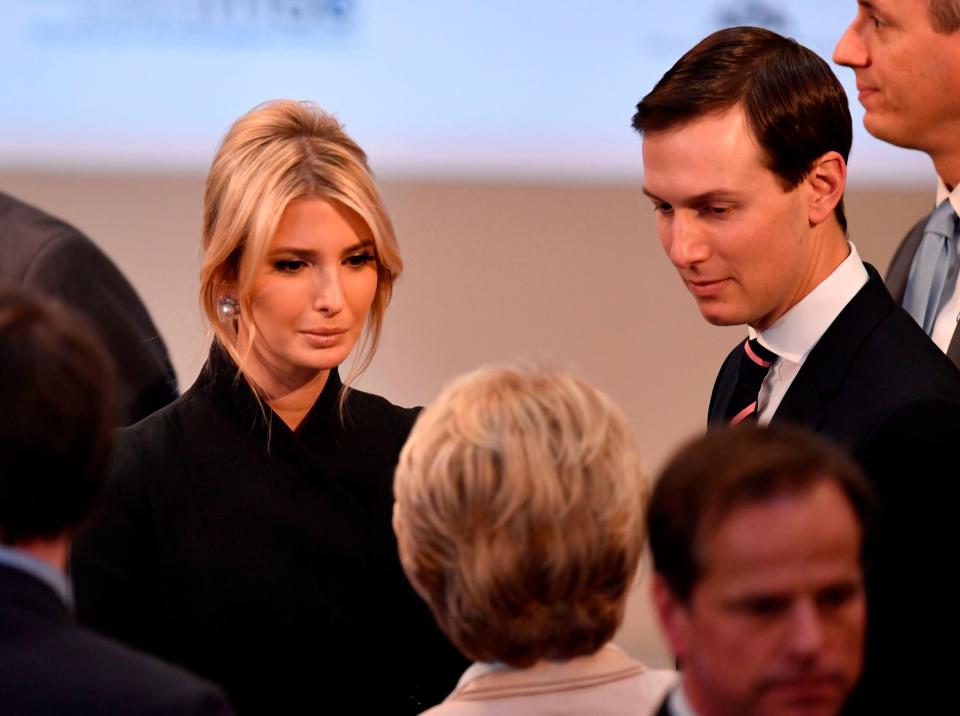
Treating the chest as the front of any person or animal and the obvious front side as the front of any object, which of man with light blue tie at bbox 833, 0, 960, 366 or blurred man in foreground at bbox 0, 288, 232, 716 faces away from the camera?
the blurred man in foreground

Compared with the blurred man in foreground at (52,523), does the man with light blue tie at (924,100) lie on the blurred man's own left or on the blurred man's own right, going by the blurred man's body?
on the blurred man's own right

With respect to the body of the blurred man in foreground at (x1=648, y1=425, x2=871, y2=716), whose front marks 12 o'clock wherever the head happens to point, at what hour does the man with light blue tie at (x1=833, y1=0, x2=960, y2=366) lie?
The man with light blue tie is roughly at 8 o'clock from the blurred man in foreground.

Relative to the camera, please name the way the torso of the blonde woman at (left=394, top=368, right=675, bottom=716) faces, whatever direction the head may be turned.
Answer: away from the camera

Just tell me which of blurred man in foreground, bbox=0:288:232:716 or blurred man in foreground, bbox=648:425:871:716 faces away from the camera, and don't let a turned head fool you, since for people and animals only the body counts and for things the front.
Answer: blurred man in foreground, bbox=0:288:232:716

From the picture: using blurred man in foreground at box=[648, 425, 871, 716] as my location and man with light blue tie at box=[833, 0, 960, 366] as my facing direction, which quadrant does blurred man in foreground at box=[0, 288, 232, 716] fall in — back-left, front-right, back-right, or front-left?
back-left

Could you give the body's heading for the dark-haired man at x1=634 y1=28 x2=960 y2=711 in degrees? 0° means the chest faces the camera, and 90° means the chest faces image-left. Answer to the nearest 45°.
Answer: approximately 45°

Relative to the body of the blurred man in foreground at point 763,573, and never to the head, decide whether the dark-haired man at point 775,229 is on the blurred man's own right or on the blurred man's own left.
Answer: on the blurred man's own left

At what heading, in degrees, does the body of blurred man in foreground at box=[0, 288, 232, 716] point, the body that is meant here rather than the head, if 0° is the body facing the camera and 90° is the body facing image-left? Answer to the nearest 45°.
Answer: approximately 180°
